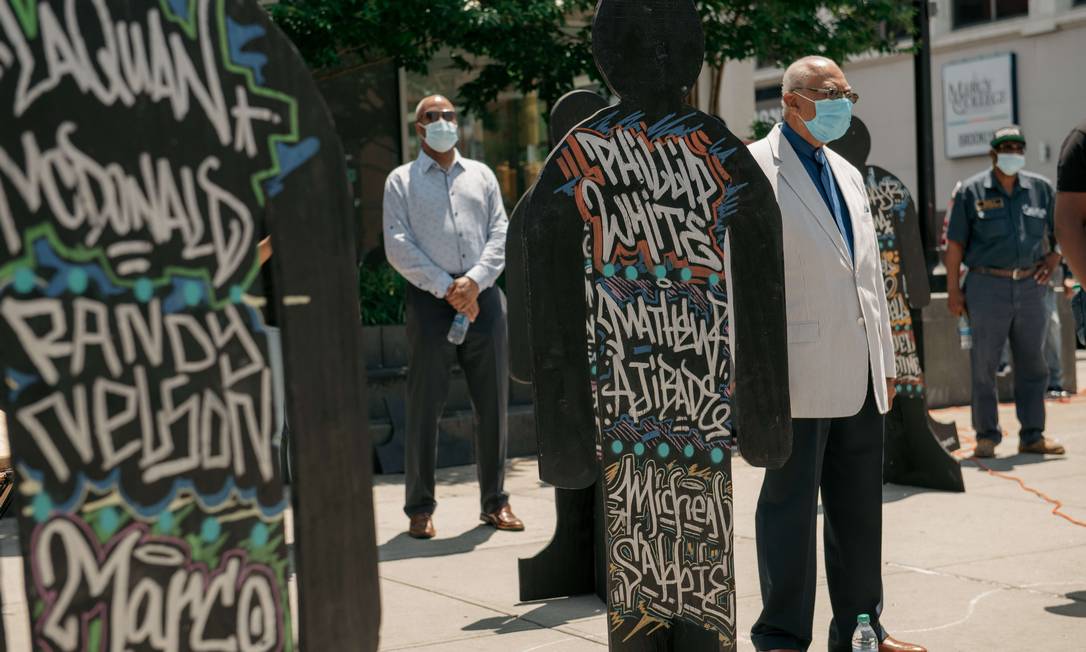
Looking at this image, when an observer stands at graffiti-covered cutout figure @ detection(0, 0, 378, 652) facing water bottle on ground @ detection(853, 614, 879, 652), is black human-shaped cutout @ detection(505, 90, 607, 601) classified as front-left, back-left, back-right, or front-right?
front-left

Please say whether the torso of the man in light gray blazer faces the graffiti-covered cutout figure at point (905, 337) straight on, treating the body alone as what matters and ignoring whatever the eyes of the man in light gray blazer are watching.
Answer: no

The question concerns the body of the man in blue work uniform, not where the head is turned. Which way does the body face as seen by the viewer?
toward the camera

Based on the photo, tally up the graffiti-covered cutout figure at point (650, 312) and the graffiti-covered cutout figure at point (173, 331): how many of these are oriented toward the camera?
2

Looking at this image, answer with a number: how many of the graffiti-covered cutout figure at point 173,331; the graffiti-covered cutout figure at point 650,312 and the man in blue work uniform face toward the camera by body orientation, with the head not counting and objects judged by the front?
3

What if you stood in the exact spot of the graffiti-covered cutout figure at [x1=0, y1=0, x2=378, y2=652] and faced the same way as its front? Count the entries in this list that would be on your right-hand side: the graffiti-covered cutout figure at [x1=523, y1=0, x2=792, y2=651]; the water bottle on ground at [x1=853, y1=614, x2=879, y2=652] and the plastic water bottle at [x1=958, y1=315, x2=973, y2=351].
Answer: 0

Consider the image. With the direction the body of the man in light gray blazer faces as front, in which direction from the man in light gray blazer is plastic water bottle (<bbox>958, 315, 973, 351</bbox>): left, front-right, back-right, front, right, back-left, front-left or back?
back-left

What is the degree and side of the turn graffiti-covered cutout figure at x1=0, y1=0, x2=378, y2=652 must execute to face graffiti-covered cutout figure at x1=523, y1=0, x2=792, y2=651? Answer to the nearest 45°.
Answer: approximately 135° to its left

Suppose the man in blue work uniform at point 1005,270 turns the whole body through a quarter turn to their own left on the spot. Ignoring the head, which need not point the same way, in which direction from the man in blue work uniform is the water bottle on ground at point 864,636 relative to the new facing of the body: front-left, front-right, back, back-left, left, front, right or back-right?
right

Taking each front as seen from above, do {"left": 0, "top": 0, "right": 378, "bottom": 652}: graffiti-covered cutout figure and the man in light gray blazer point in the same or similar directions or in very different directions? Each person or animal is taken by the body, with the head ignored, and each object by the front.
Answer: same or similar directions

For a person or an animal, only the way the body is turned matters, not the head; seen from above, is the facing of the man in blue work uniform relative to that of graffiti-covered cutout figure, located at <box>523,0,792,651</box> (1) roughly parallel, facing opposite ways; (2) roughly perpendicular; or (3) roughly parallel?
roughly parallel

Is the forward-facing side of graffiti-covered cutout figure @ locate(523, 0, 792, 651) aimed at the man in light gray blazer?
no

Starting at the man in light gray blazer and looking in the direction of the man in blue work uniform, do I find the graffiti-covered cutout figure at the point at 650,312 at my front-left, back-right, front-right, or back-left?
back-left

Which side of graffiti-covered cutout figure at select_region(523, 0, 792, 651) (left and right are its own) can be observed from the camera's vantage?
front
